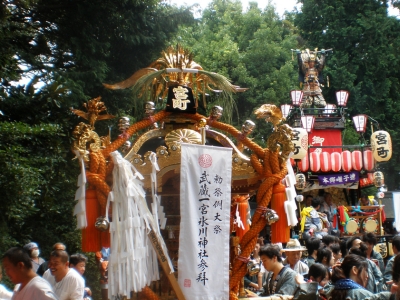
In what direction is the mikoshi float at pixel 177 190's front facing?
toward the camera

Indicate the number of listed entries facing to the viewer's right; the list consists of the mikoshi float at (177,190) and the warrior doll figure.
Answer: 0

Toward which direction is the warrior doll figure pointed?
toward the camera

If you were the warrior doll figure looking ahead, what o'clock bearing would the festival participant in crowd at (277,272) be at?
The festival participant in crowd is roughly at 12 o'clock from the warrior doll figure.

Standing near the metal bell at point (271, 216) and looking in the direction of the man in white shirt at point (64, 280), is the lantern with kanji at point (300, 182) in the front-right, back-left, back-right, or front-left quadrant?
back-right
